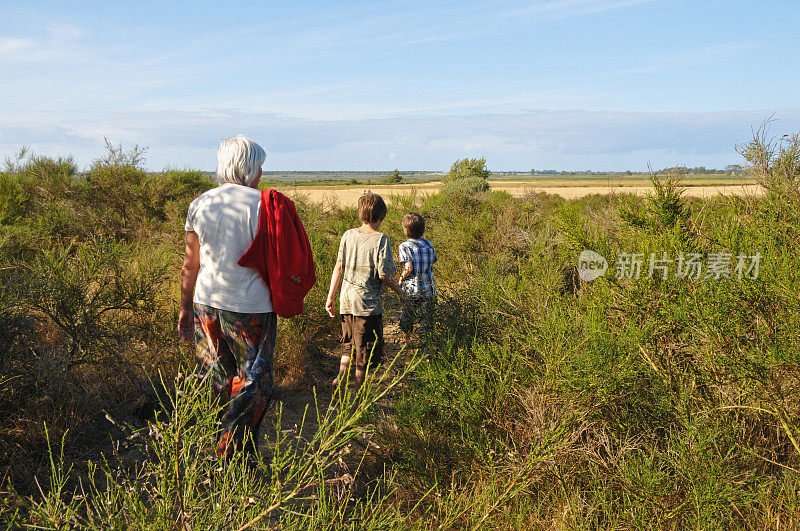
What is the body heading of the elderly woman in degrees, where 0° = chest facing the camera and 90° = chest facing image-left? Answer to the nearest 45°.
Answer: approximately 180°

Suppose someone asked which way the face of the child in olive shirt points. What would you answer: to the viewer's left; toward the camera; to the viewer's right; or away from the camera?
away from the camera
